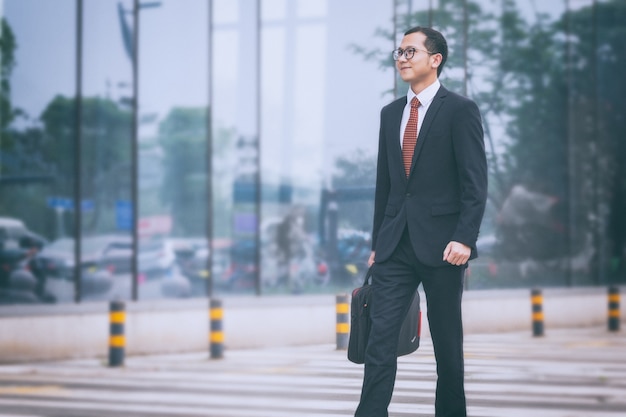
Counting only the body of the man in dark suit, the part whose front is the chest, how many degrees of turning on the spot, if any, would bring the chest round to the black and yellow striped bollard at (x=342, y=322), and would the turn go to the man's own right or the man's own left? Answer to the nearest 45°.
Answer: approximately 135° to the man's own right

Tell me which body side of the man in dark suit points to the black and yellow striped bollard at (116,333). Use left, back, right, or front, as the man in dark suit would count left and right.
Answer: right

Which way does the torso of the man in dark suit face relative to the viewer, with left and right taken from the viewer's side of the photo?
facing the viewer and to the left of the viewer

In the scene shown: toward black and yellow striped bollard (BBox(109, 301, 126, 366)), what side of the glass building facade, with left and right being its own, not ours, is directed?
front

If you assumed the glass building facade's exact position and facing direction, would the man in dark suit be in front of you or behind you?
in front

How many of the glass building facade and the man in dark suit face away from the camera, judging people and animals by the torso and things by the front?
0

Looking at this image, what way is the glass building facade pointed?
toward the camera
